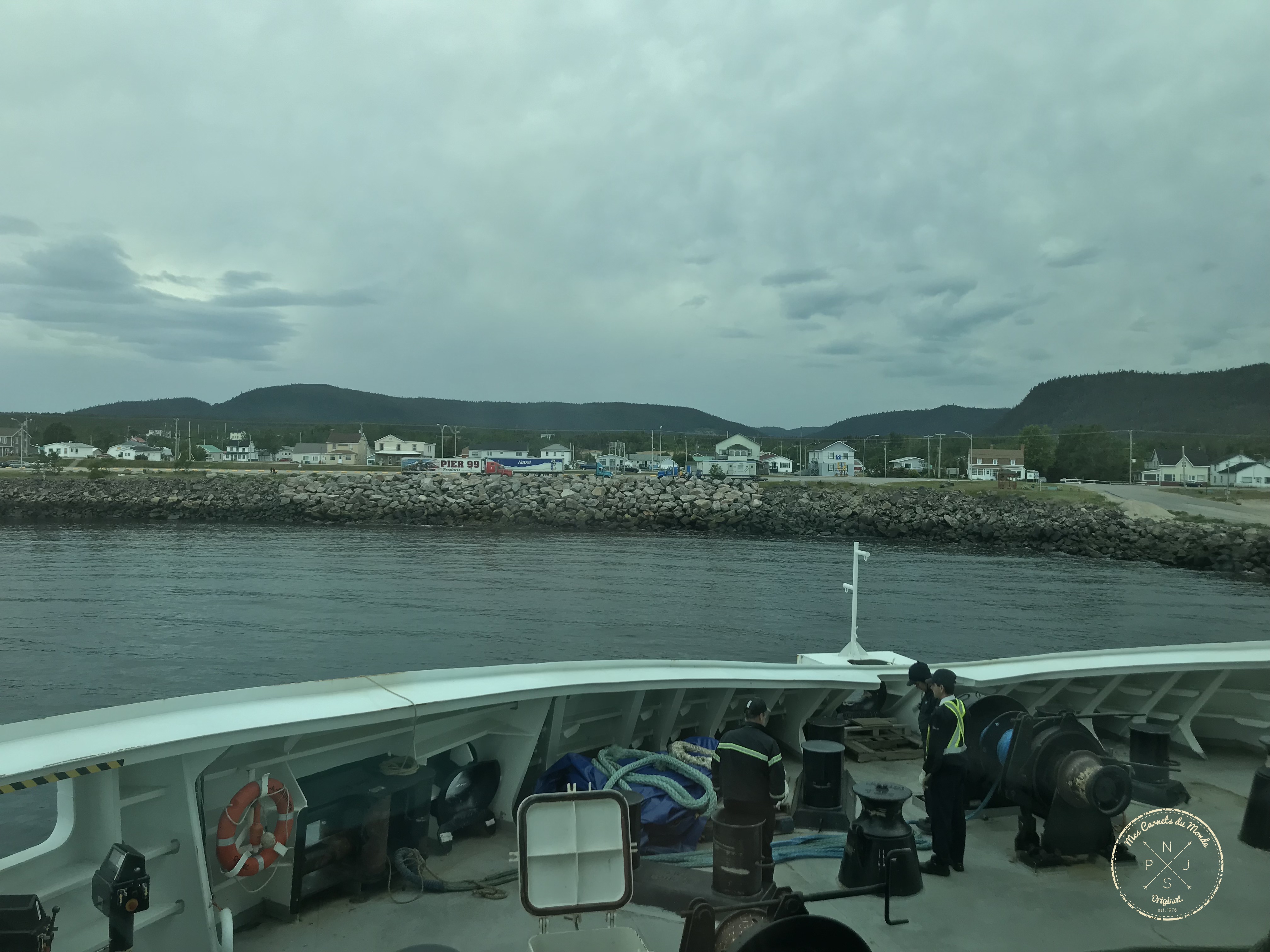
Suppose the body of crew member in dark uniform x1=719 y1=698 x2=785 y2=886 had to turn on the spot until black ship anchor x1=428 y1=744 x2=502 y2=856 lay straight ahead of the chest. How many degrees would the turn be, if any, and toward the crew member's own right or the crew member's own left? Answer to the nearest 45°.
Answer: approximately 135° to the crew member's own left

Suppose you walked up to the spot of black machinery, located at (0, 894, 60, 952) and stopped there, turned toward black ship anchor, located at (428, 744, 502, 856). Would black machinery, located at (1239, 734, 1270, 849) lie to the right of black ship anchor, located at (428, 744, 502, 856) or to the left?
right

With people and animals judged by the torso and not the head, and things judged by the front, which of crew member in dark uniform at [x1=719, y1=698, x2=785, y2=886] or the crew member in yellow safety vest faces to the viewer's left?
the crew member in yellow safety vest

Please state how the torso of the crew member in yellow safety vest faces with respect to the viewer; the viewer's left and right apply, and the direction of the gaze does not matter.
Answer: facing to the left of the viewer

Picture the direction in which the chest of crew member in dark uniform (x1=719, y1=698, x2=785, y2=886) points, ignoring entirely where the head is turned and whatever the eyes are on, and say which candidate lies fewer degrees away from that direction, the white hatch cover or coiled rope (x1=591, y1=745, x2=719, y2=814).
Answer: the coiled rope

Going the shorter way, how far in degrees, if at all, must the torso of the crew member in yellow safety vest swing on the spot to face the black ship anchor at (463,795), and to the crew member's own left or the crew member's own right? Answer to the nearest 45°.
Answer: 0° — they already face it

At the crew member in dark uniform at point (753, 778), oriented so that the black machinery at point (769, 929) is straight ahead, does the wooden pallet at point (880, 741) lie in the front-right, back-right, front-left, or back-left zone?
back-left

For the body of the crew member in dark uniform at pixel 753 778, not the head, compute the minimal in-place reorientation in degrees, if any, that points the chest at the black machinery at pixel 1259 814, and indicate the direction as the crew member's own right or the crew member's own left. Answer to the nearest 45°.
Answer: approximately 45° to the crew member's own right

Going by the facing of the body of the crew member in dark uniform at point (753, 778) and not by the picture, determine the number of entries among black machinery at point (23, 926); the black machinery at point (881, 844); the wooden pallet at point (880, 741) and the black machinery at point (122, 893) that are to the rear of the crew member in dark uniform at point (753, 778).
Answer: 2

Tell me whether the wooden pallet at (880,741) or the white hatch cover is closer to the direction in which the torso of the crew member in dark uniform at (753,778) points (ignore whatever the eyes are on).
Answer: the wooden pallet

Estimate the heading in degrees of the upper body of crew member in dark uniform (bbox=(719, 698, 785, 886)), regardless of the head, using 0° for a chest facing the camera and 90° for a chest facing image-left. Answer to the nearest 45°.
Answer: approximately 225°

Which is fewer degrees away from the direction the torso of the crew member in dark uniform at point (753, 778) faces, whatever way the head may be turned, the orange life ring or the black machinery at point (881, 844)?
the black machinery

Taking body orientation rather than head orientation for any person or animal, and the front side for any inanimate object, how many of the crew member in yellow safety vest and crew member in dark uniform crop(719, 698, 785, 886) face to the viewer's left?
1
